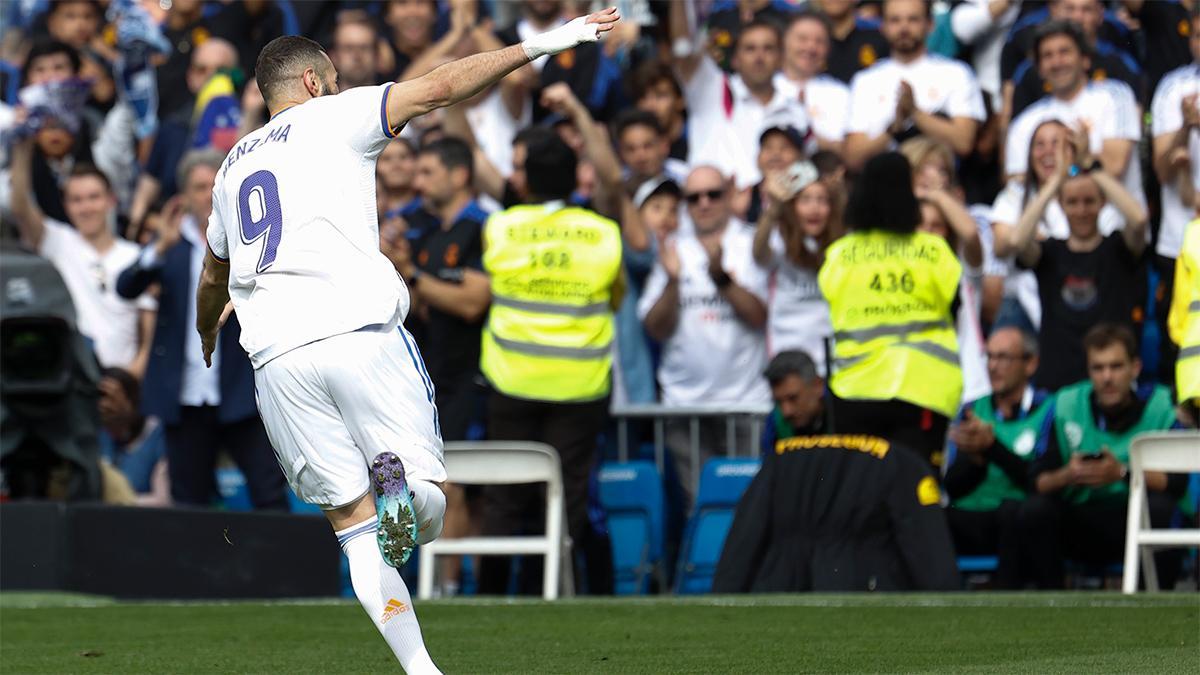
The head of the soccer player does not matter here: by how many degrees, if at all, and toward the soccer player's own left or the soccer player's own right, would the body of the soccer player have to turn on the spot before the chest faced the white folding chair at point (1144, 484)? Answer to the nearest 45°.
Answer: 0° — they already face it

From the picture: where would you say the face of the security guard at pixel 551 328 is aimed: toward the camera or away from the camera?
away from the camera

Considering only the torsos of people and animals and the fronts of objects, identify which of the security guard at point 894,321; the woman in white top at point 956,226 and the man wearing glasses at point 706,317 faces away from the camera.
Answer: the security guard

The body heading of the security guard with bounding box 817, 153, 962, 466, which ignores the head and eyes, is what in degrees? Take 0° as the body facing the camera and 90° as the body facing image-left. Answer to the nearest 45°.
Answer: approximately 180°

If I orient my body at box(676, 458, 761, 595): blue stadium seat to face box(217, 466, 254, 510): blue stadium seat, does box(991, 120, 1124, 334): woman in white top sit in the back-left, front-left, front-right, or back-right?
back-right

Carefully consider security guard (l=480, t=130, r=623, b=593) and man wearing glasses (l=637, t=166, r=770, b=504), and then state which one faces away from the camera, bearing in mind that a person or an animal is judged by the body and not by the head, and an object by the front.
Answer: the security guard
